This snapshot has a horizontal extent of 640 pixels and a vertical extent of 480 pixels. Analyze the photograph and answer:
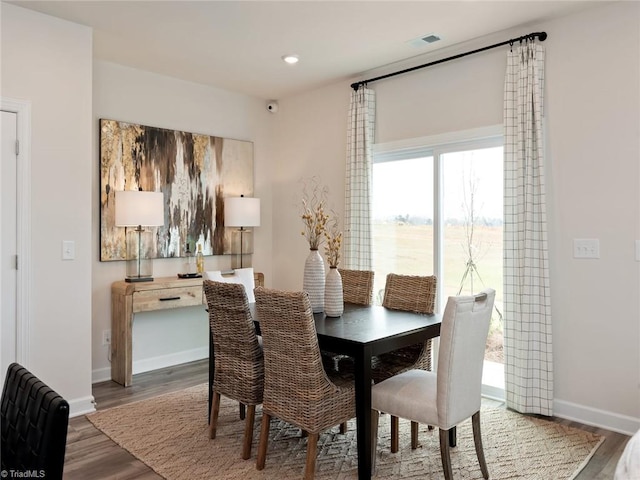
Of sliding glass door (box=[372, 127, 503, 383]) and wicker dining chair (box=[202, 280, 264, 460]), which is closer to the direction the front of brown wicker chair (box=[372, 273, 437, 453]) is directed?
the wicker dining chair

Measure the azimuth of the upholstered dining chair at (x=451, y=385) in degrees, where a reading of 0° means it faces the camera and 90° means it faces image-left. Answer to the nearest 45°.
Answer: approximately 135°

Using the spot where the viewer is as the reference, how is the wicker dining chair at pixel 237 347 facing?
facing away from the viewer and to the right of the viewer

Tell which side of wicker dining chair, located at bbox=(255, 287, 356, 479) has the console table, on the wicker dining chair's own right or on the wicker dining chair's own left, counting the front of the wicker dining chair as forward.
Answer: on the wicker dining chair's own left

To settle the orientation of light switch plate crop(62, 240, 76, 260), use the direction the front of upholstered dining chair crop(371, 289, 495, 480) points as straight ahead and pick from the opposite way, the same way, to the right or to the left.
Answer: the opposite way
